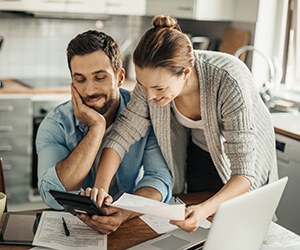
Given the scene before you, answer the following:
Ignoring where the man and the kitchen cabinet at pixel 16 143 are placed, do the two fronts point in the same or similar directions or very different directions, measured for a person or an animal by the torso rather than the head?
same or similar directions

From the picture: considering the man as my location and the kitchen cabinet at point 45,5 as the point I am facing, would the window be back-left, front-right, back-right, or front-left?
front-right

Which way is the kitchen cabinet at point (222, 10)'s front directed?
toward the camera

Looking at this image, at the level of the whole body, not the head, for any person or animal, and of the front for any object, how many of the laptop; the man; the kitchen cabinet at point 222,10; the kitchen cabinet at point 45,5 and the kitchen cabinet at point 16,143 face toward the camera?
4

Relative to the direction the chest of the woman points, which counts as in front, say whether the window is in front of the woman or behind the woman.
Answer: behind

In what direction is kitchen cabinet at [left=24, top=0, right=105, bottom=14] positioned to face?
toward the camera

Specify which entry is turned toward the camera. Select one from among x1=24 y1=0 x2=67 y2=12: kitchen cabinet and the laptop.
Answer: the kitchen cabinet

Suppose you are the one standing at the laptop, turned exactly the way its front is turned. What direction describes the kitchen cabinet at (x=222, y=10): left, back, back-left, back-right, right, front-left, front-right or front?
front-right

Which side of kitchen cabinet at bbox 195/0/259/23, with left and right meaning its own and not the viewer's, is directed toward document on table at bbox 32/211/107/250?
front

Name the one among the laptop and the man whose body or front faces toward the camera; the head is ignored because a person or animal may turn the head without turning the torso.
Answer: the man

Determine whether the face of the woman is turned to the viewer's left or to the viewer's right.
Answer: to the viewer's left

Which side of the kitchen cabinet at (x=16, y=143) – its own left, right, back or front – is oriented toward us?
front

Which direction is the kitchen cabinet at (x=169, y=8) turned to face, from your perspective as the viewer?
facing the viewer

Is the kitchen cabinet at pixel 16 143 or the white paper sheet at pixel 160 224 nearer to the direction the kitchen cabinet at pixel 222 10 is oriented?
the white paper sheet

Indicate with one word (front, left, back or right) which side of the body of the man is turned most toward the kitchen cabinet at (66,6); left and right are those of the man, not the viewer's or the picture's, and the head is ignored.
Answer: back

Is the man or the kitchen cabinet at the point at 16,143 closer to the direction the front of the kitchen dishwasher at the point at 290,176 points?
the man

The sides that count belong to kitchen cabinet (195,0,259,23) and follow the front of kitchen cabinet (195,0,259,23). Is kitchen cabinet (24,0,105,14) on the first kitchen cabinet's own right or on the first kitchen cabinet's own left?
on the first kitchen cabinet's own right

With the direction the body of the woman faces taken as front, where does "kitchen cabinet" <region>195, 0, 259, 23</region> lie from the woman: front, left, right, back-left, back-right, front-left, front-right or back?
back-right
